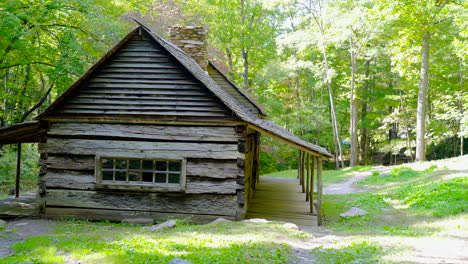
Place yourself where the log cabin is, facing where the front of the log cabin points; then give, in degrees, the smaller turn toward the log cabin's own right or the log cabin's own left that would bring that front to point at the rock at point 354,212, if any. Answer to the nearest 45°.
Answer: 0° — it already faces it

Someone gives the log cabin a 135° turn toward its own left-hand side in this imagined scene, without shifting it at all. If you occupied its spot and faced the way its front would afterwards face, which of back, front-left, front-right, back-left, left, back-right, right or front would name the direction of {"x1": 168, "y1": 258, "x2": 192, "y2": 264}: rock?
back-left

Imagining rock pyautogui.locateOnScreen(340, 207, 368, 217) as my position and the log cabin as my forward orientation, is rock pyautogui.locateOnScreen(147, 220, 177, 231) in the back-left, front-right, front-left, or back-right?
front-left

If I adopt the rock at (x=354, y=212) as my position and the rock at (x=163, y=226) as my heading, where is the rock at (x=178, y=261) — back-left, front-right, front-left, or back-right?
front-left

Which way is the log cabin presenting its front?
to the viewer's right

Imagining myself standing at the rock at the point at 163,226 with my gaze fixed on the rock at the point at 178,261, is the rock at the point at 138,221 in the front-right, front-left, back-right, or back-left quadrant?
back-right
